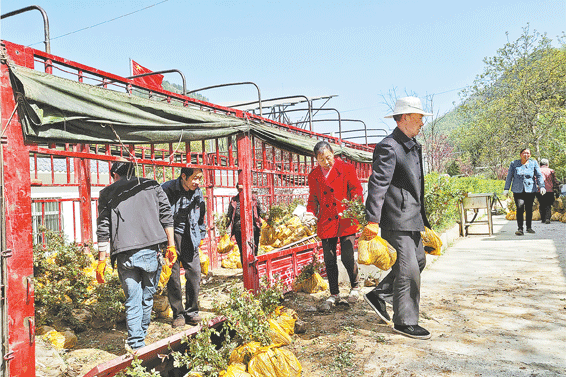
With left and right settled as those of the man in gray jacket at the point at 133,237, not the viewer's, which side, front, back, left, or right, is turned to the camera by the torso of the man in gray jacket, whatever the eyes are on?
back

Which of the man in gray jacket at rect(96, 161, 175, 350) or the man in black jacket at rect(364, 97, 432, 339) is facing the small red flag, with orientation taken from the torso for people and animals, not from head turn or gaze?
the man in gray jacket

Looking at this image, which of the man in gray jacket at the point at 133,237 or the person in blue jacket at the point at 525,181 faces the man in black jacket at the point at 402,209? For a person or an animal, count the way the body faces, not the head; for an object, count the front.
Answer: the person in blue jacket

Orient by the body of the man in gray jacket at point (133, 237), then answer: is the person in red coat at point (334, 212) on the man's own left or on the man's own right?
on the man's own right

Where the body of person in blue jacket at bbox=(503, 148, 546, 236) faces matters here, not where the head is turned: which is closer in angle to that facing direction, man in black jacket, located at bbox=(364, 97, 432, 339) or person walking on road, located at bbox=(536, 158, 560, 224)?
the man in black jacket

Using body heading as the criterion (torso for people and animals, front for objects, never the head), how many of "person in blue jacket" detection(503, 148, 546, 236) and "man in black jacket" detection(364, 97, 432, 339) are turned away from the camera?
0

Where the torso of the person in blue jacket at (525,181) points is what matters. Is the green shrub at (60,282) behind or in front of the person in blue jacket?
in front

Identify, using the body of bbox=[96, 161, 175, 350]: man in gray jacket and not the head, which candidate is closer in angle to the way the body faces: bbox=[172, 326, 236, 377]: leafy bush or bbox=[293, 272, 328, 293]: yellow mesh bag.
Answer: the yellow mesh bag

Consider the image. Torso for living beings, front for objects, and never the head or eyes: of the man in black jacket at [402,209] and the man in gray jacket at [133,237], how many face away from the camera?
1

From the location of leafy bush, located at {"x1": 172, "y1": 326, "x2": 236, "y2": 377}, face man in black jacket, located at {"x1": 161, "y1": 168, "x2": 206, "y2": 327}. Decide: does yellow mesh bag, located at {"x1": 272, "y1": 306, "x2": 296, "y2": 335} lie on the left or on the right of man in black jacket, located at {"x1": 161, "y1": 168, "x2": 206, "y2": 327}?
right

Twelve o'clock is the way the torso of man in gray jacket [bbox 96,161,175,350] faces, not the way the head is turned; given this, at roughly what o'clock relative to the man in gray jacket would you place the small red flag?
The small red flag is roughly at 12 o'clock from the man in gray jacket.
